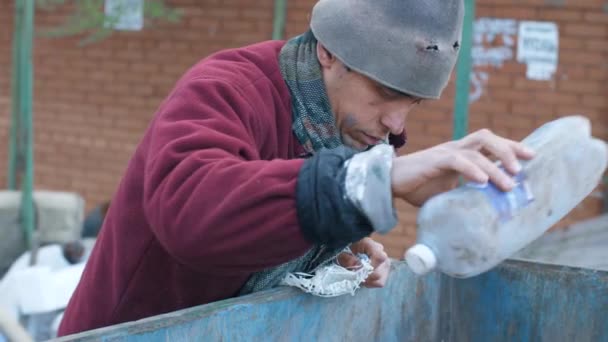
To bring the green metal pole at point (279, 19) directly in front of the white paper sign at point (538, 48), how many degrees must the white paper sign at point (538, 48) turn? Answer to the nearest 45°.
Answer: approximately 90° to its right

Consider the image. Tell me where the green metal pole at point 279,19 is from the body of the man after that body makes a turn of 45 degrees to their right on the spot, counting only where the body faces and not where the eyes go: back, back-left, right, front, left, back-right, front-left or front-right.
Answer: back-left

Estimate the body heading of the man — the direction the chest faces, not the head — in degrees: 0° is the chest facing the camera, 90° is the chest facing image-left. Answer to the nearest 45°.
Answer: approximately 270°

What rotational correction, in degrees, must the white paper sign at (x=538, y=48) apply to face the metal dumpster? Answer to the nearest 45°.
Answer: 0° — it already faces it

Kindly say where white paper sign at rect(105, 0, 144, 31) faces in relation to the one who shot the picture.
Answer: facing the viewer

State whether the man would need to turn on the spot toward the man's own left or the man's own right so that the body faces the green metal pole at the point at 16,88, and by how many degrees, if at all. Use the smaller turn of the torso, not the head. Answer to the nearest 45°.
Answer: approximately 135° to the man's own left

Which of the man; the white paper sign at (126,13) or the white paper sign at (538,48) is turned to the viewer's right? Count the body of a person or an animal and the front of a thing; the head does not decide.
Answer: the man

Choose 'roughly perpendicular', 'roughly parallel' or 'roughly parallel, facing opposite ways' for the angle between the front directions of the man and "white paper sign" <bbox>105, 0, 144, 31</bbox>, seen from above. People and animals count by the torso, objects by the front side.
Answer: roughly perpendicular

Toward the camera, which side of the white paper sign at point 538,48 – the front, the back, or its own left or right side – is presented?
front

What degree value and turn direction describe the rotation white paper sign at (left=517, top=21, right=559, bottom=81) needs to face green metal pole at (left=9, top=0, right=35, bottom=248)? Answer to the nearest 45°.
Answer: approximately 90° to its right

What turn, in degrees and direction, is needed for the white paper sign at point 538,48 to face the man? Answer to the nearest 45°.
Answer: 0° — it already faces them

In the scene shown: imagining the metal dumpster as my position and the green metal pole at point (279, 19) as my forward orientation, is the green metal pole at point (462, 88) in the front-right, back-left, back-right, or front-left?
front-right

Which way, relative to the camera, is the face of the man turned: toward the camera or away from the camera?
toward the camera
